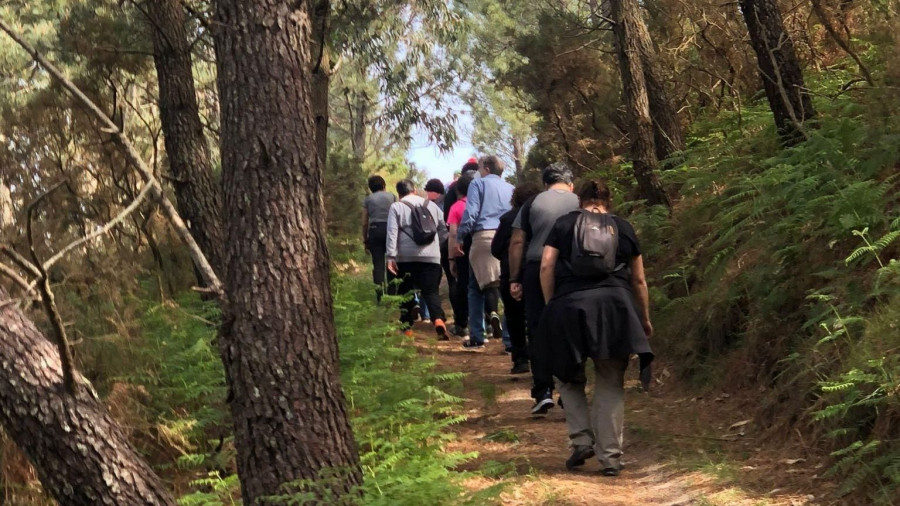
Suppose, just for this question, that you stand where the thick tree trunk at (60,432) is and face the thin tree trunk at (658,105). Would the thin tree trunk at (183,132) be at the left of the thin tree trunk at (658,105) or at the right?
left

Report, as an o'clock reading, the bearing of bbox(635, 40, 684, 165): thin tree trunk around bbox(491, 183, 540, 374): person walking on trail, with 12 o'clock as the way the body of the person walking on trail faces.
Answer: The thin tree trunk is roughly at 1 o'clock from the person walking on trail.

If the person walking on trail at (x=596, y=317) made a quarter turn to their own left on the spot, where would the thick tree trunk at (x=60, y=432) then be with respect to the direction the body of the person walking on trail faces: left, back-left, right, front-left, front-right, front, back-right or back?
front-left

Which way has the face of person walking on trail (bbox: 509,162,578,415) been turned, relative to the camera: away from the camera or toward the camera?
away from the camera

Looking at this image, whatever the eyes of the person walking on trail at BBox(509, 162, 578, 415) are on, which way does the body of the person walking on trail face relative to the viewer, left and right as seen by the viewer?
facing away from the viewer

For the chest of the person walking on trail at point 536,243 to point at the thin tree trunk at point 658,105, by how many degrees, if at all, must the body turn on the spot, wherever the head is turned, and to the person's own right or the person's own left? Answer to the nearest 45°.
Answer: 0° — they already face it

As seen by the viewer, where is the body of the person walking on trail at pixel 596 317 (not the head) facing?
away from the camera

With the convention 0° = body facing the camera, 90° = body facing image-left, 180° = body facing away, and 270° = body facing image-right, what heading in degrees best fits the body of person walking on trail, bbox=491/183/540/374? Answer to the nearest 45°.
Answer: approximately 180°
